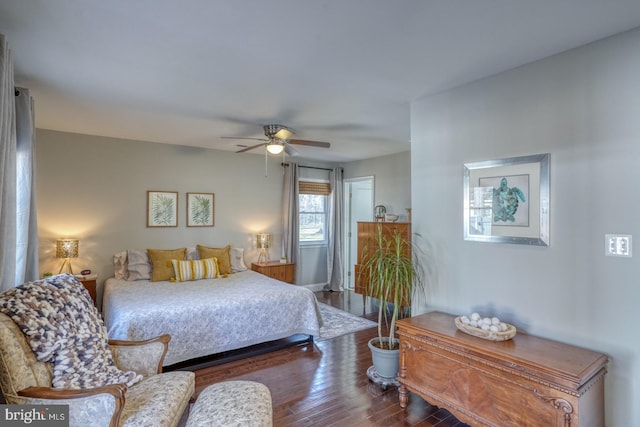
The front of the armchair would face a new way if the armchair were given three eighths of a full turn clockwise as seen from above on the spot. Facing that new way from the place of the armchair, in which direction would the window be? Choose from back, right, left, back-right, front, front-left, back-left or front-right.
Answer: back

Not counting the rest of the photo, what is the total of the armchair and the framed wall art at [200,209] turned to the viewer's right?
1

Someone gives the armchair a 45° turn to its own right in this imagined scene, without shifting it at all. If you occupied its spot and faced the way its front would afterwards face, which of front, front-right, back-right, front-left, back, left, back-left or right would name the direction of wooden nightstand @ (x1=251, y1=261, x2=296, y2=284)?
left

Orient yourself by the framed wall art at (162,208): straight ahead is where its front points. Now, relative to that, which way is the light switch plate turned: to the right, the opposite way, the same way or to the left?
to the right

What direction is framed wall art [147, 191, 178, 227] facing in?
toward the camera

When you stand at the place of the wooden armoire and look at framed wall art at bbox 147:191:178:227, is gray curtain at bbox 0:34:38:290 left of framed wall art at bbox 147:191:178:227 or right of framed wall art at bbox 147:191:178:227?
left

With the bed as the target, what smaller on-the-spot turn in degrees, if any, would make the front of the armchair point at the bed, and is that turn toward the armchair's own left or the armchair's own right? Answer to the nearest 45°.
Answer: approximately 45° to the armchair's own left

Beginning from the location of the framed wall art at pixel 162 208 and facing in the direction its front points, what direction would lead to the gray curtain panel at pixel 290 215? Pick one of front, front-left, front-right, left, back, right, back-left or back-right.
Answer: left

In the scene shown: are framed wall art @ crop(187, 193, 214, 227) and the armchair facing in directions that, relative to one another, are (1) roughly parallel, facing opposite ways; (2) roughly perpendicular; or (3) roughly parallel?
roughly perpendicular

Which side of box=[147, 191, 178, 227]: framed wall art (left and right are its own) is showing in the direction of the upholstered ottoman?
front

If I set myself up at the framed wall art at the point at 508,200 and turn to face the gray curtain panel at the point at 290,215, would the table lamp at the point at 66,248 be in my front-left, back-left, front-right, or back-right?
front-left

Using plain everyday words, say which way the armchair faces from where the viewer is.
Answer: facing to the right of the viewer

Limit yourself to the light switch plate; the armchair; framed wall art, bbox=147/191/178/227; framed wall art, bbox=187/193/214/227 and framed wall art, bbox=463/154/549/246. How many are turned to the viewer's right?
1

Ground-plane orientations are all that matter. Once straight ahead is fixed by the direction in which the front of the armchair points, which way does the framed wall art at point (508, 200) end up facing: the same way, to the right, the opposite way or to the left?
the opposite way

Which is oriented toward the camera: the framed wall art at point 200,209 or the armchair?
the framed wall art

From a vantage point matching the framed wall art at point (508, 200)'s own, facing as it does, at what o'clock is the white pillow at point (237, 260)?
The white pillow is roughly at 2 o'clock from the framed wall art.

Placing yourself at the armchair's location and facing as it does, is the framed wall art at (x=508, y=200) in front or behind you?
in front
